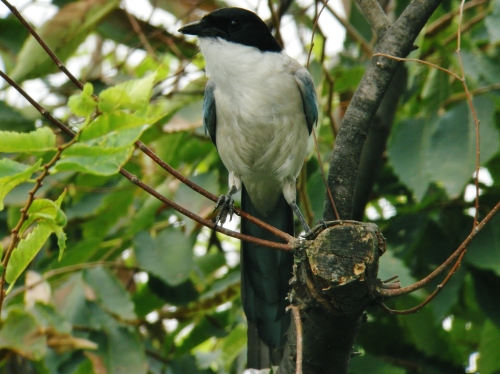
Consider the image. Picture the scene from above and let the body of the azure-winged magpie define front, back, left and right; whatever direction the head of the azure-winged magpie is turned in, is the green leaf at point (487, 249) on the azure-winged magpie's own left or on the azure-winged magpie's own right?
on the azure-winged magpie's own left

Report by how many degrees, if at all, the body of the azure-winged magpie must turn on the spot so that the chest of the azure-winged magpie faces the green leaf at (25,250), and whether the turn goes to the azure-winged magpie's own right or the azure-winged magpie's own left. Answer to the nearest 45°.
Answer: approximately 45° to the azure-winged magpie's own right

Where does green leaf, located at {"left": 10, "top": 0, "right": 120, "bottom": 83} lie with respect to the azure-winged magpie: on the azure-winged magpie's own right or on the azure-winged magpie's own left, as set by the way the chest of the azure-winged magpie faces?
on the azure-winged magpie's own right

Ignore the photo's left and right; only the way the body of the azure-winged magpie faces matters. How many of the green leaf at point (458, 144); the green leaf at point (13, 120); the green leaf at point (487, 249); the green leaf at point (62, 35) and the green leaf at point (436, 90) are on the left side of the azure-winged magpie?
3

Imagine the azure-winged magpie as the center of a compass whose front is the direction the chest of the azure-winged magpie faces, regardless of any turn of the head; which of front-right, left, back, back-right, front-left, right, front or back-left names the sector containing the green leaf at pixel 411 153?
left

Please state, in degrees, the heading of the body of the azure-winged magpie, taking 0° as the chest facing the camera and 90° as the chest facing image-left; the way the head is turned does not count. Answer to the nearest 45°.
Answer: approximately 0°

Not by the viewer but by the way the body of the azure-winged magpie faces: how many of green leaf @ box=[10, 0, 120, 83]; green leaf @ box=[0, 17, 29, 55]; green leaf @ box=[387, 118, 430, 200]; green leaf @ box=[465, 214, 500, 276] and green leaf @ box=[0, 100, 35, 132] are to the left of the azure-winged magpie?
2
